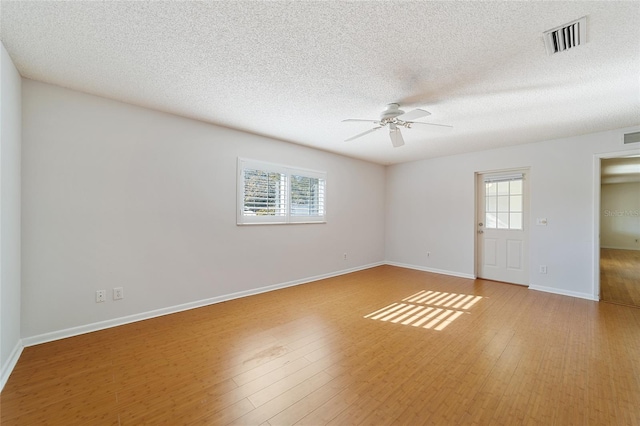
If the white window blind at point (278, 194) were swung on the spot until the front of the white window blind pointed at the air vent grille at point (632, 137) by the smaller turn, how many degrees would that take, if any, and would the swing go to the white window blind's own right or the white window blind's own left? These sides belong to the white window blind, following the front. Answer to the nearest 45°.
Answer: approximately 45° to the white window blind's own left

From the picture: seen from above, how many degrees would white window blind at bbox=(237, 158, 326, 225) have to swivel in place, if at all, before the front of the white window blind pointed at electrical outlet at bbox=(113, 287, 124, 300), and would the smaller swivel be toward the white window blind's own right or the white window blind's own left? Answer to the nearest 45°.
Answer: approximately 90° to the white window blind's own right

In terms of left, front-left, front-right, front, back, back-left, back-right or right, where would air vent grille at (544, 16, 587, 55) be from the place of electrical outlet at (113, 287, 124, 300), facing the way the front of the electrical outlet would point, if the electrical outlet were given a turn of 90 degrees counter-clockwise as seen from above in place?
front-right

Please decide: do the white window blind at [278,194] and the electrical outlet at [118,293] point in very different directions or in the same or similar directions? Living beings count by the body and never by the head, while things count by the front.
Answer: same or similar directions

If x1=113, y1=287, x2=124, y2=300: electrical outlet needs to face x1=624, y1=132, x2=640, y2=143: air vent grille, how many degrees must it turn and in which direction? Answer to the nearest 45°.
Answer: approximately 45° to its left

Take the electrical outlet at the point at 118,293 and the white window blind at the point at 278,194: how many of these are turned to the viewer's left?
0

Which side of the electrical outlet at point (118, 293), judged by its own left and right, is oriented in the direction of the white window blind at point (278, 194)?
left

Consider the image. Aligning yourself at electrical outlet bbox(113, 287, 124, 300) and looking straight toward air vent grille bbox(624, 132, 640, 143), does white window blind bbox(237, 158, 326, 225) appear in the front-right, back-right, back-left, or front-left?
front-left

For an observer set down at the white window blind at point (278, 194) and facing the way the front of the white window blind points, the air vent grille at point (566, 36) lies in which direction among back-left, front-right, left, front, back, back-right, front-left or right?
front

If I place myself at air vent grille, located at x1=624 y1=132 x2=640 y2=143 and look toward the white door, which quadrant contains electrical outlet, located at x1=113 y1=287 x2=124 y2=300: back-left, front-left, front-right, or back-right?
front-left
